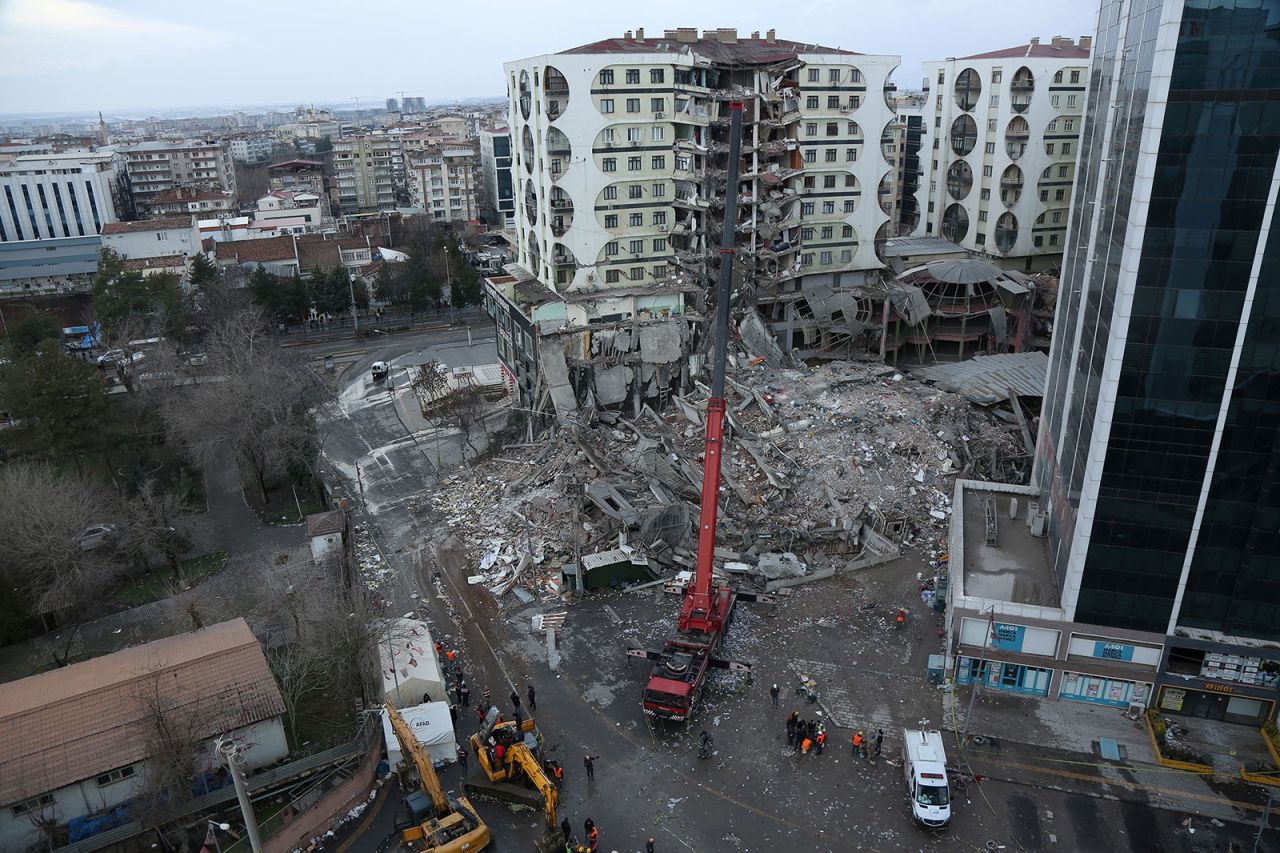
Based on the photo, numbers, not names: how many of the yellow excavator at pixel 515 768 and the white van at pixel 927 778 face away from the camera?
0

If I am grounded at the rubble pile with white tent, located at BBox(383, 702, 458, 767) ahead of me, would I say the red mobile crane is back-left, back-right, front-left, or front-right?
front-left

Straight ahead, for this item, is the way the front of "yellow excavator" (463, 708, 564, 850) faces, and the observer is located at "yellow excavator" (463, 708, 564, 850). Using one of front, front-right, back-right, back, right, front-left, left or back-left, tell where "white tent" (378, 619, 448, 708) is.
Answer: back

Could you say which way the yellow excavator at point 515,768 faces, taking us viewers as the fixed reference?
facing the viewer and to the right of the viewer

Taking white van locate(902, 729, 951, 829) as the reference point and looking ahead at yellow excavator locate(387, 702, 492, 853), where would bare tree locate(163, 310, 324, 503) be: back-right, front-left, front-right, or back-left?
front-right

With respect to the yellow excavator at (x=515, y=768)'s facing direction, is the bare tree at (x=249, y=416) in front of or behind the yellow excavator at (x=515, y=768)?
behind

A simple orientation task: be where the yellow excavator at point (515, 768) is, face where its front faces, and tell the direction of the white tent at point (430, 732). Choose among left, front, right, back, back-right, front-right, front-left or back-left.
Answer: back

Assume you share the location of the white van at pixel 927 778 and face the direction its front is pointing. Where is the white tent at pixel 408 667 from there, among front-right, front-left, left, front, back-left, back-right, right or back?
right

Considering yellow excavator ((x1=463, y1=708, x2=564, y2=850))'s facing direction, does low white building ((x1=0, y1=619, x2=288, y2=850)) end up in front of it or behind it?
behind

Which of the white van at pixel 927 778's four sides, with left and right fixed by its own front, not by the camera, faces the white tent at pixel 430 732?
right

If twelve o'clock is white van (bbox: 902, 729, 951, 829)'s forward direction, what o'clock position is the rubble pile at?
The rubble pile is roughly at 5 o'clock from the white van.

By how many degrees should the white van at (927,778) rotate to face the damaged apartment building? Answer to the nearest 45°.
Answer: approximately 135° to its right

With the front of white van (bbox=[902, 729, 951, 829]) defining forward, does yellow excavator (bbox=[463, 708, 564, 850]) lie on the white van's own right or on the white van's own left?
on the white van's own right

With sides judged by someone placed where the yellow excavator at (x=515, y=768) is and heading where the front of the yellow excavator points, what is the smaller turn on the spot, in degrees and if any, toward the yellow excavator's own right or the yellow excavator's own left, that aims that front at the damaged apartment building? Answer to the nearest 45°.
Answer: approximately 135° to the yellow excavator's own left

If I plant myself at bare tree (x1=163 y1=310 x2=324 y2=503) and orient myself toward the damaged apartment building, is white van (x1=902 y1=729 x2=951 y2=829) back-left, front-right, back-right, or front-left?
front-right

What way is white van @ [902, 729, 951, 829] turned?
toward the camera
